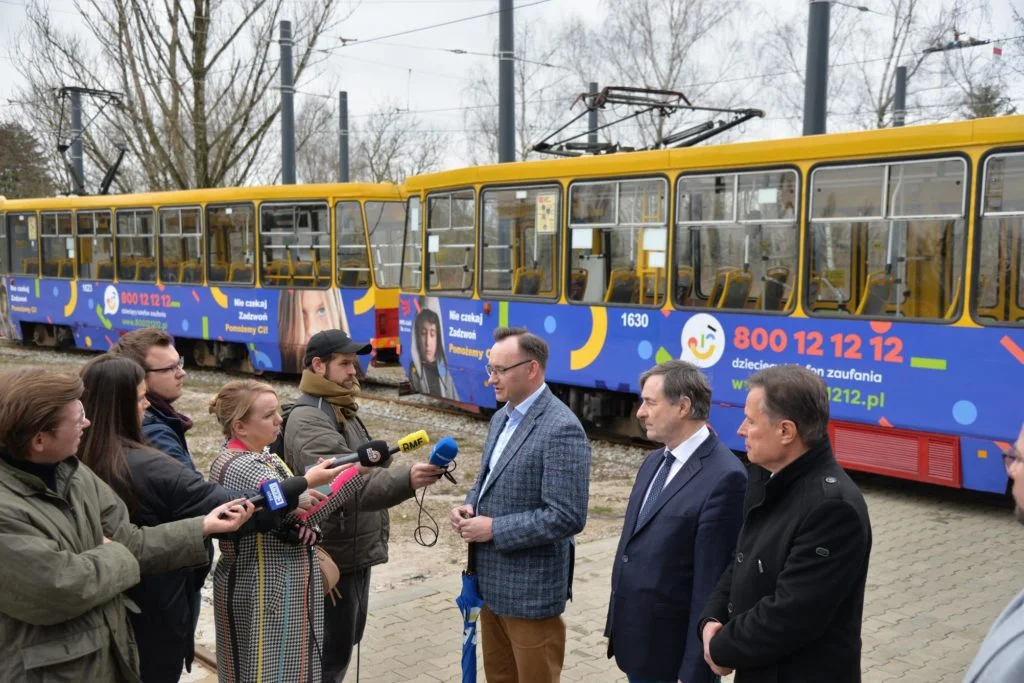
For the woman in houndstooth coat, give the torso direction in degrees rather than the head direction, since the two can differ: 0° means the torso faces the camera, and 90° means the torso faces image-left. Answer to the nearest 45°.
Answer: approximately 270°

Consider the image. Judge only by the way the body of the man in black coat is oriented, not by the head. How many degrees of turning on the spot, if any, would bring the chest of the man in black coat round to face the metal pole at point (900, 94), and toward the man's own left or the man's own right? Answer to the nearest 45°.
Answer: approximately 90° to the man's own right

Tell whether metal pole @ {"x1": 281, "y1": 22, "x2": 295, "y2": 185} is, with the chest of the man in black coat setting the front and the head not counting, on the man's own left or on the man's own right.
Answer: on the man's own right

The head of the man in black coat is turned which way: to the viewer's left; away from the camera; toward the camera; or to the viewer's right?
to the viewer's left

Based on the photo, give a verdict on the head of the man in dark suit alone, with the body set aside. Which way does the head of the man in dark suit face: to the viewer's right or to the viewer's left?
to the viewer's left

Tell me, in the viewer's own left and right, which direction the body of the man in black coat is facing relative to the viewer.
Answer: facing to the left of the viewer

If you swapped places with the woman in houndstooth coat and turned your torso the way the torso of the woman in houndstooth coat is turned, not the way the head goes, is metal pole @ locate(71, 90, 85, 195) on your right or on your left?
on your left

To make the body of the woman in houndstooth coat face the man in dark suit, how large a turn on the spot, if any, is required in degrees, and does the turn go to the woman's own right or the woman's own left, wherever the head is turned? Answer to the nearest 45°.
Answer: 0° — they already face them

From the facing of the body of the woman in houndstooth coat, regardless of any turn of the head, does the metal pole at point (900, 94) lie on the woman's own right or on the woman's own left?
on the woman's own left

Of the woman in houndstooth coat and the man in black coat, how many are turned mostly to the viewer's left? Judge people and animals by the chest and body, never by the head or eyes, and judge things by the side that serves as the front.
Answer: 1

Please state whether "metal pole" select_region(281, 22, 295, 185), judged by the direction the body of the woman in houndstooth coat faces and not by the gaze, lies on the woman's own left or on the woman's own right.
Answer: on the woman's own left
